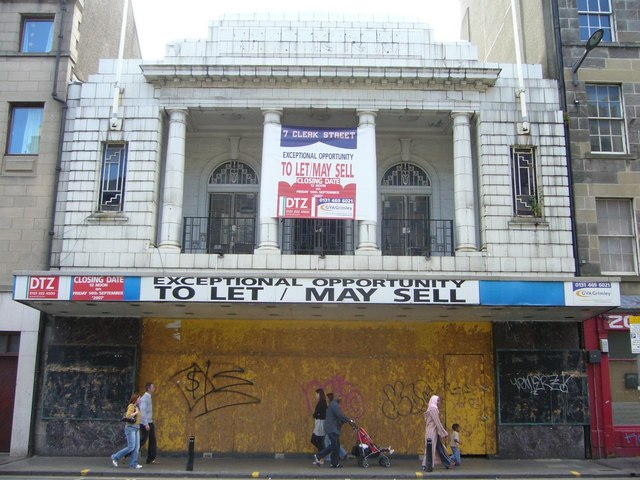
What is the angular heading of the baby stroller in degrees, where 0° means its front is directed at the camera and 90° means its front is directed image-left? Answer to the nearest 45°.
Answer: approximately 270°

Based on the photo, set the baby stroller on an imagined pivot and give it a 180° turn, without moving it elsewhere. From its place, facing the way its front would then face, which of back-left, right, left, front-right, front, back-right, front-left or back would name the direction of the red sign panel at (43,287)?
front

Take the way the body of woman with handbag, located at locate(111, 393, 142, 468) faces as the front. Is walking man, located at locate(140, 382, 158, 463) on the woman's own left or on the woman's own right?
on the woman's own left
